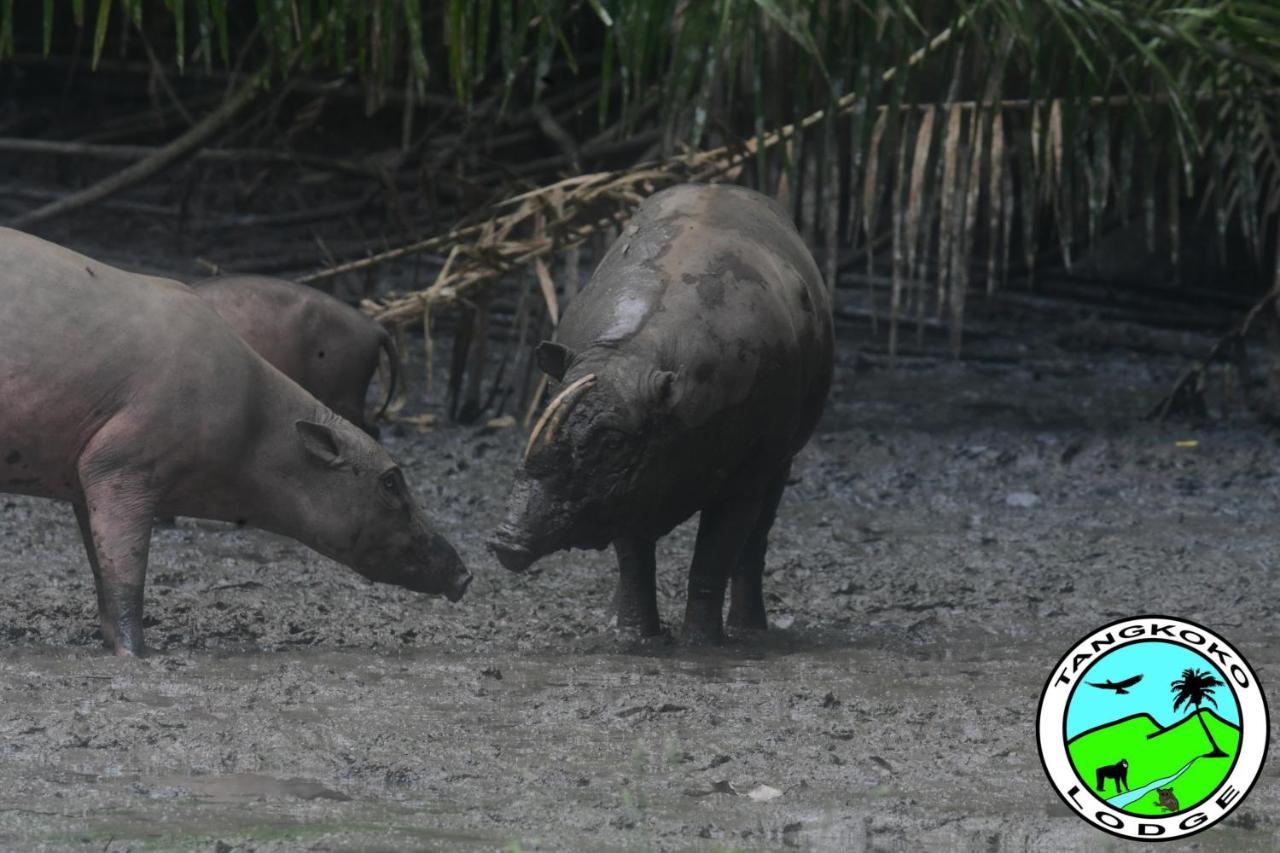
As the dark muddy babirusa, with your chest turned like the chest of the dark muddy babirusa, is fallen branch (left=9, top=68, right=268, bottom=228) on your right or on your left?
on your right

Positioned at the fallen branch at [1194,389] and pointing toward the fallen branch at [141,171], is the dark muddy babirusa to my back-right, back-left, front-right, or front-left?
front-left

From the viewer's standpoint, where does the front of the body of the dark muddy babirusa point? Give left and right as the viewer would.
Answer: facing the viewer and to the left of the viewer

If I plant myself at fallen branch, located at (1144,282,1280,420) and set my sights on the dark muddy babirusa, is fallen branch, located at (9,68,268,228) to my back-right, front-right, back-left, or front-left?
front-right

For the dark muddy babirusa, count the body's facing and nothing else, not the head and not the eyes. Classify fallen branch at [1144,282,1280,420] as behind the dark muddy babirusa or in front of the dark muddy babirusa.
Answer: behind
